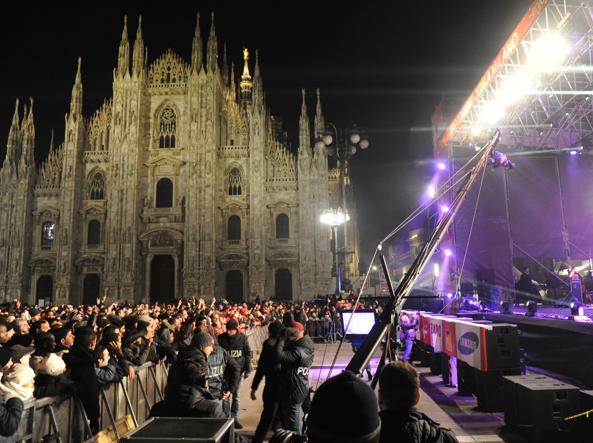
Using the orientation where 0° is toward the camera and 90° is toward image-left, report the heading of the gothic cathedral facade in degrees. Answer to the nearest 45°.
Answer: approximately 0°

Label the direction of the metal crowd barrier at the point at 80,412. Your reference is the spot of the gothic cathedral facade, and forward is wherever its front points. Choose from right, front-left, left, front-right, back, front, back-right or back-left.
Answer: front

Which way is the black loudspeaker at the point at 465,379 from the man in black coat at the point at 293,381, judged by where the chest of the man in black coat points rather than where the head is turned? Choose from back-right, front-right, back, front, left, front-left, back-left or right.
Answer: right

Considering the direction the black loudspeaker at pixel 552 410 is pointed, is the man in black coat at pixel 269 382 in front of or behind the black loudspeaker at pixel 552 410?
in front

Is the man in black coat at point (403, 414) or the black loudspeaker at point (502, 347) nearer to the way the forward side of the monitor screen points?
the man in black coat

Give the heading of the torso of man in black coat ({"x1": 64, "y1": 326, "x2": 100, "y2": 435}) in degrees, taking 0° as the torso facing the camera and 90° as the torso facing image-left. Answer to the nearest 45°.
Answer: approximately 270°

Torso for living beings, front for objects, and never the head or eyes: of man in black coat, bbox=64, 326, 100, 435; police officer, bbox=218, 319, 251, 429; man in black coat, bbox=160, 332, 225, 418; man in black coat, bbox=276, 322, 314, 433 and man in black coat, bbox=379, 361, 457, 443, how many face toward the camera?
1

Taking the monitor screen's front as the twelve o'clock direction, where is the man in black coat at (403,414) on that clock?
The man in black coat is roughly at 12 o'clock from the monitor screen.

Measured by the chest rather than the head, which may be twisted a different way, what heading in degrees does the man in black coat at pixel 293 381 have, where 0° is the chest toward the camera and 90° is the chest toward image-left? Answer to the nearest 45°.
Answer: approximately 135°

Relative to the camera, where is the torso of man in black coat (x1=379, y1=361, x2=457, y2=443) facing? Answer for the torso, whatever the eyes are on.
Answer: away from the camera
